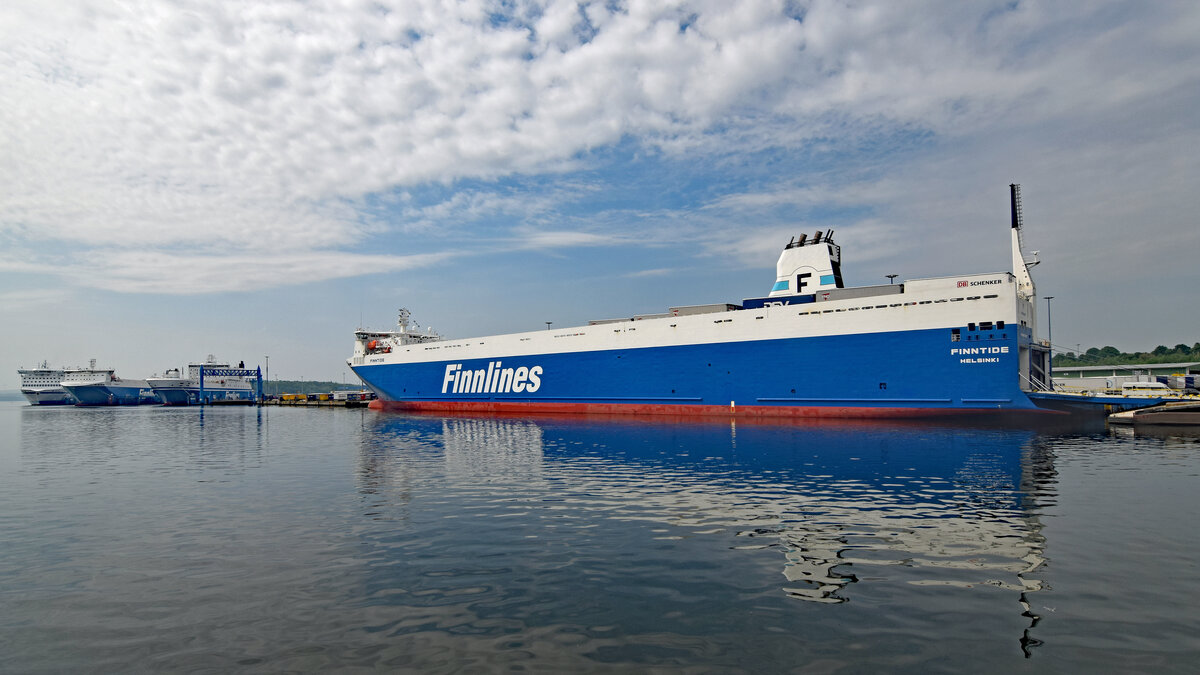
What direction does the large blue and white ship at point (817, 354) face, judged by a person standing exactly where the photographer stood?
facing away from the viewer and to the left of the viewer
